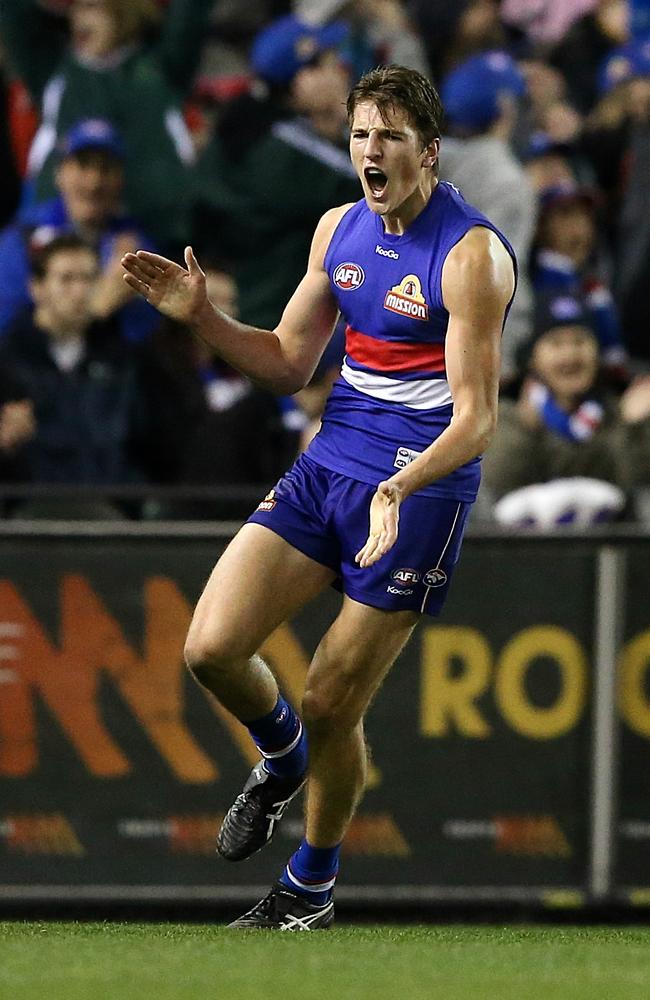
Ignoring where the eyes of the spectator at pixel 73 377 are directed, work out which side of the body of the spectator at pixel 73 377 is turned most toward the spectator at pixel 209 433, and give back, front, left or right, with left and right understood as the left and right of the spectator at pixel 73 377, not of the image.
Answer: left

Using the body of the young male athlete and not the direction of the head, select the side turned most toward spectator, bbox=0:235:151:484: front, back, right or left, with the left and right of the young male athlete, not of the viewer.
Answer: right

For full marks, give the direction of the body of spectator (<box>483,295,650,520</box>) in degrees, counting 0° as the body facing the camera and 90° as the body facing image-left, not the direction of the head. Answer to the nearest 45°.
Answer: approximately 0°

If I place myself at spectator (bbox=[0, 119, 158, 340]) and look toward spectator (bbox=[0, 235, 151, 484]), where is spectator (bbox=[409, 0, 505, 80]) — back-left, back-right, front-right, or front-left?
back-left

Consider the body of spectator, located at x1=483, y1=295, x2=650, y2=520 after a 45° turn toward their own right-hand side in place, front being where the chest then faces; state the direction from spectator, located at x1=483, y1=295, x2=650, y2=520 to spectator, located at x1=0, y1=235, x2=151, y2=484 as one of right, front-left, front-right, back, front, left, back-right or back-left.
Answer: front-right

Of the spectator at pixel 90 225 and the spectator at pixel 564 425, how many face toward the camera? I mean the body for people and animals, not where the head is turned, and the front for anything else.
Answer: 2

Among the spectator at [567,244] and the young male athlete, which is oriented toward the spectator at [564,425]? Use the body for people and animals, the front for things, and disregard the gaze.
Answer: the spectator at [567,244]

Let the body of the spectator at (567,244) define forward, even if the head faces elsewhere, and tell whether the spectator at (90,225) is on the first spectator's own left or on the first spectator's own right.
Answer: on the first spectator's own right
